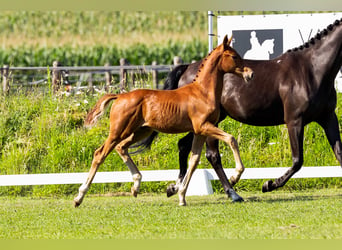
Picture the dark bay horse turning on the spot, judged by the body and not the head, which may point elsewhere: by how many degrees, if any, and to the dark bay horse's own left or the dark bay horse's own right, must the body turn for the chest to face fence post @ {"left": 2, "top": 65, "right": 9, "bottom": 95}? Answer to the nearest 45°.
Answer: approximately 135° to the dark bay horse's own left

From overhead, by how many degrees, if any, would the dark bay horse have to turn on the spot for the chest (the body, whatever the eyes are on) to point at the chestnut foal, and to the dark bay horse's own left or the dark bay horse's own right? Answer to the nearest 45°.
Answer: approximately 135° to the dark bay horse's own right

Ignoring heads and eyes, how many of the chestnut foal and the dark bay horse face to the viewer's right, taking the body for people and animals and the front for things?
2

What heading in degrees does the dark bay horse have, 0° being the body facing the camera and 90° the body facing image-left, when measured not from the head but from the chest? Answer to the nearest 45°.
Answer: approximately 270°

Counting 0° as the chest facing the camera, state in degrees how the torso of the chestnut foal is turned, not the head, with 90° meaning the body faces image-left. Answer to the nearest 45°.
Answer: approximately 270°
